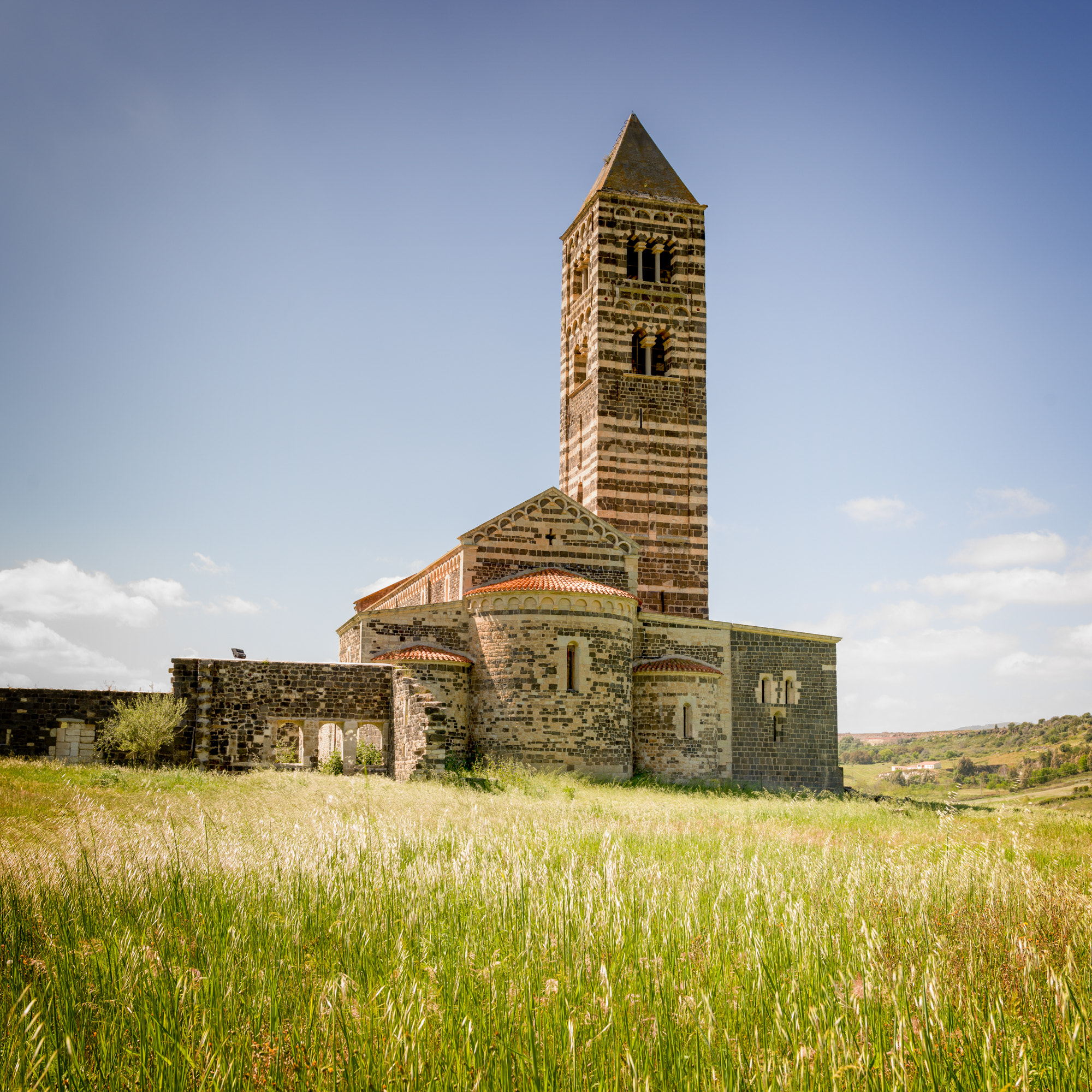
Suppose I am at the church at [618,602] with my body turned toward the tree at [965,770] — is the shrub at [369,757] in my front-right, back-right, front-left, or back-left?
back-left

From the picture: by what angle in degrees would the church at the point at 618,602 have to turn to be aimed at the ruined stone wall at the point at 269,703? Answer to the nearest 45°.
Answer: approximately 135° to its left

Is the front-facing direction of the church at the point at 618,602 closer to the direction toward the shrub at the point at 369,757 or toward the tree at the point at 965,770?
the tree

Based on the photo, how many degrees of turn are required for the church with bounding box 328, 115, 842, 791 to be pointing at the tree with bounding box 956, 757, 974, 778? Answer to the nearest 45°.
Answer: approximately 45° to its right

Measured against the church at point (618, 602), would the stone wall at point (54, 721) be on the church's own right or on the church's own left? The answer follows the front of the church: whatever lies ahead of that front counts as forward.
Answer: on the church's own left

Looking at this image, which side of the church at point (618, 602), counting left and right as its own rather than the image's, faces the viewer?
back

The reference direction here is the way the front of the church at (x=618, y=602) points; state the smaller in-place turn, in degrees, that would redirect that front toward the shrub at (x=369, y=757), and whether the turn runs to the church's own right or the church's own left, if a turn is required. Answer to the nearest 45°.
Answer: approximately 135° to the church's own left
